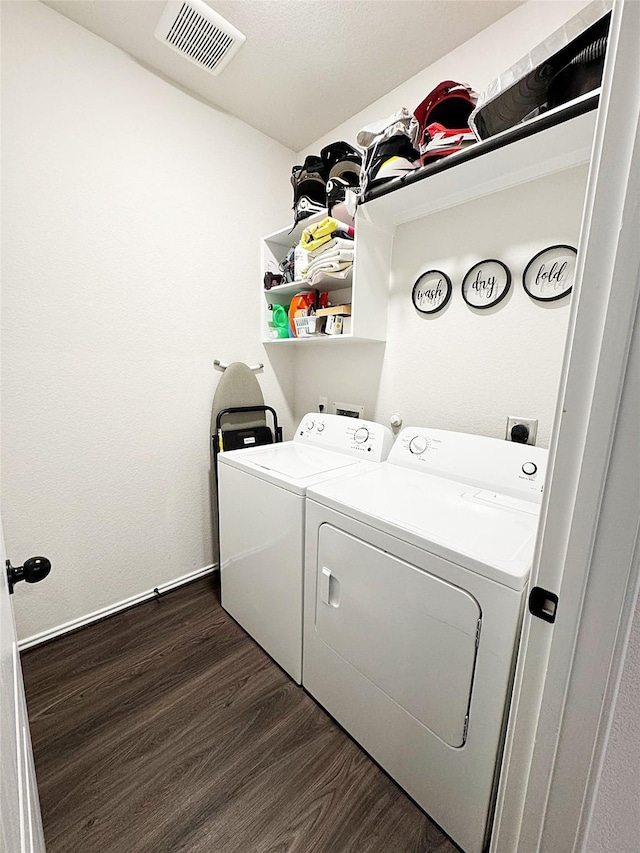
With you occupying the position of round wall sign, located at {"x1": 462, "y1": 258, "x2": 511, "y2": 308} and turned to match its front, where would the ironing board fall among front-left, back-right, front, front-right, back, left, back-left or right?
front-right

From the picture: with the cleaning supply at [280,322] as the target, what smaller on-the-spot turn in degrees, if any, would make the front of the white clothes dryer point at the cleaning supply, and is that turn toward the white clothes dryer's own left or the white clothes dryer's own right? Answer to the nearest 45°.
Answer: approximately 90° to the white clothes dryer's own right

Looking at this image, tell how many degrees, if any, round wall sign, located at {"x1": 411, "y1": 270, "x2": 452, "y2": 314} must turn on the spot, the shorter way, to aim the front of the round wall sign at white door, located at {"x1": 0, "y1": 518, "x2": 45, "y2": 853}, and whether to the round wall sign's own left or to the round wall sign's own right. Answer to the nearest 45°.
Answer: approximately 45° to the round wall sign's own left

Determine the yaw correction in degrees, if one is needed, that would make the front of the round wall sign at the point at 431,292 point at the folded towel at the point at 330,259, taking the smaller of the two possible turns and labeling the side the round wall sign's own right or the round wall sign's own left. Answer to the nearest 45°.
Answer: approximately 45° to the round wall sign's own right

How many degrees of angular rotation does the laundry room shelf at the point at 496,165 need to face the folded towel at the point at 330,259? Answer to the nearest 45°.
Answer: approximately 45° to its right

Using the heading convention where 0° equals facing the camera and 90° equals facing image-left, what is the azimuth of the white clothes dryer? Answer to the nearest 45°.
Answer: approximately 45°

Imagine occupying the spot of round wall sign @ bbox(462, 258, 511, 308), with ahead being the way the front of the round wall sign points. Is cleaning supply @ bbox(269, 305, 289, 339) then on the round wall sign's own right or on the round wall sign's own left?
on the round wall sign's own right
